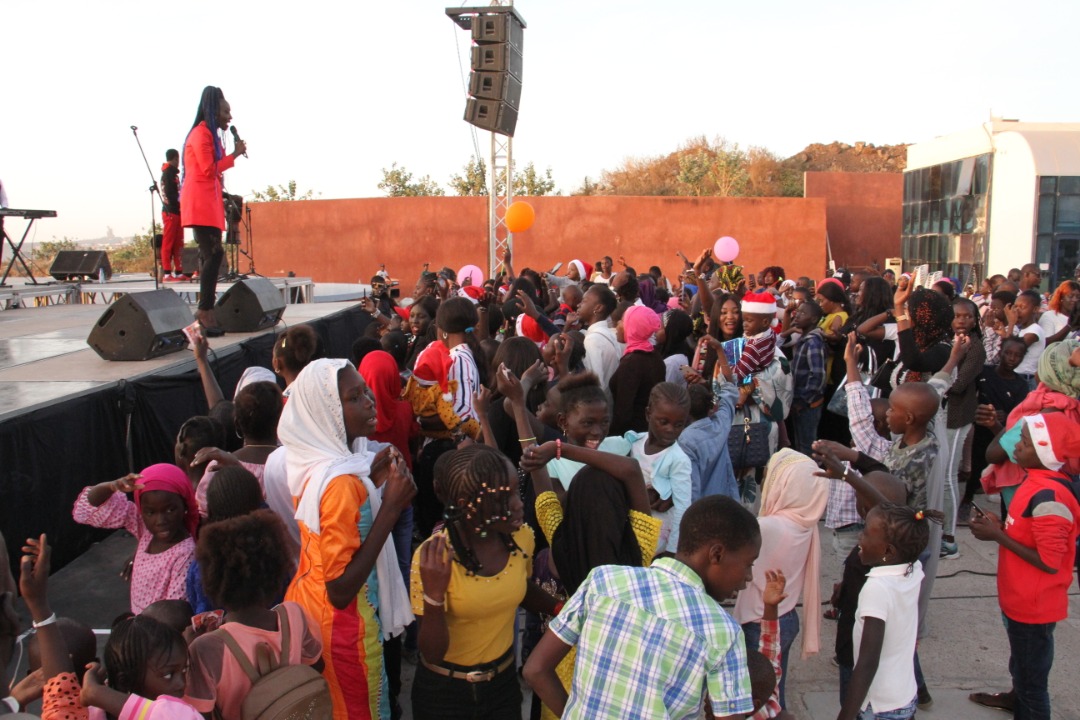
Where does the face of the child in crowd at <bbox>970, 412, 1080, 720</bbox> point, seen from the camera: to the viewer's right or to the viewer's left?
to the viewer's left

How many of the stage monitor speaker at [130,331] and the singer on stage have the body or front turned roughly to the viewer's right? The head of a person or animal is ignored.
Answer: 1

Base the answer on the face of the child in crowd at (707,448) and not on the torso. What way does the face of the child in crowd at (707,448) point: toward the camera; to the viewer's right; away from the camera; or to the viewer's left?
away from the camera

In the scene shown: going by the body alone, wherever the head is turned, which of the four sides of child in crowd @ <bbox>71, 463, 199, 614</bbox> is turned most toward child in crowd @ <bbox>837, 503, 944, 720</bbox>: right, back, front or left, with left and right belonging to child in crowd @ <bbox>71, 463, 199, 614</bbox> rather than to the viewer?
left

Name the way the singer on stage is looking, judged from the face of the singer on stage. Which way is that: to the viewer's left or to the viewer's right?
to the viewer's right

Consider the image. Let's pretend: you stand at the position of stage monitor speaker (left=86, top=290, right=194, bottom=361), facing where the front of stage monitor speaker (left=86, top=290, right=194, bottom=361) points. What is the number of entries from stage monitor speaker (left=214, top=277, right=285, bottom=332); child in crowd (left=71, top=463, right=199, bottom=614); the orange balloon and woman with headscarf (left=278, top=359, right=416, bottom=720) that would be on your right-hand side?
2

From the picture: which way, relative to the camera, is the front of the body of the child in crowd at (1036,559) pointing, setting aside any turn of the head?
to the viewer's left

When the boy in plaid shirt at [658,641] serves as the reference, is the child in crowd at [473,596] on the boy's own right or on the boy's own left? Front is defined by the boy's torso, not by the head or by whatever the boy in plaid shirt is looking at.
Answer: on the boy's own left

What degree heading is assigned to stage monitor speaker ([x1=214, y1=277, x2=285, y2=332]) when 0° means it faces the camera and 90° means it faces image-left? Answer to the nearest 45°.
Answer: approximately 135°

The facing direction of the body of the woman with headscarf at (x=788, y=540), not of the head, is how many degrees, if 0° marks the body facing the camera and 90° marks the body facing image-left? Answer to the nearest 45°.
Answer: approximately 135°

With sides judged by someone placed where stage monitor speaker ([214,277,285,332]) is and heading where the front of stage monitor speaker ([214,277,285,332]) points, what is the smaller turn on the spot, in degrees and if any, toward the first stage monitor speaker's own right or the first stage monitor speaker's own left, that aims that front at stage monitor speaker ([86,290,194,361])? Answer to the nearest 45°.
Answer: approximately 90° to the first stage monitor speaker's own left

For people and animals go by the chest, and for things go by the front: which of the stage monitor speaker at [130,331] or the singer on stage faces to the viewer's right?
the singer on stage
